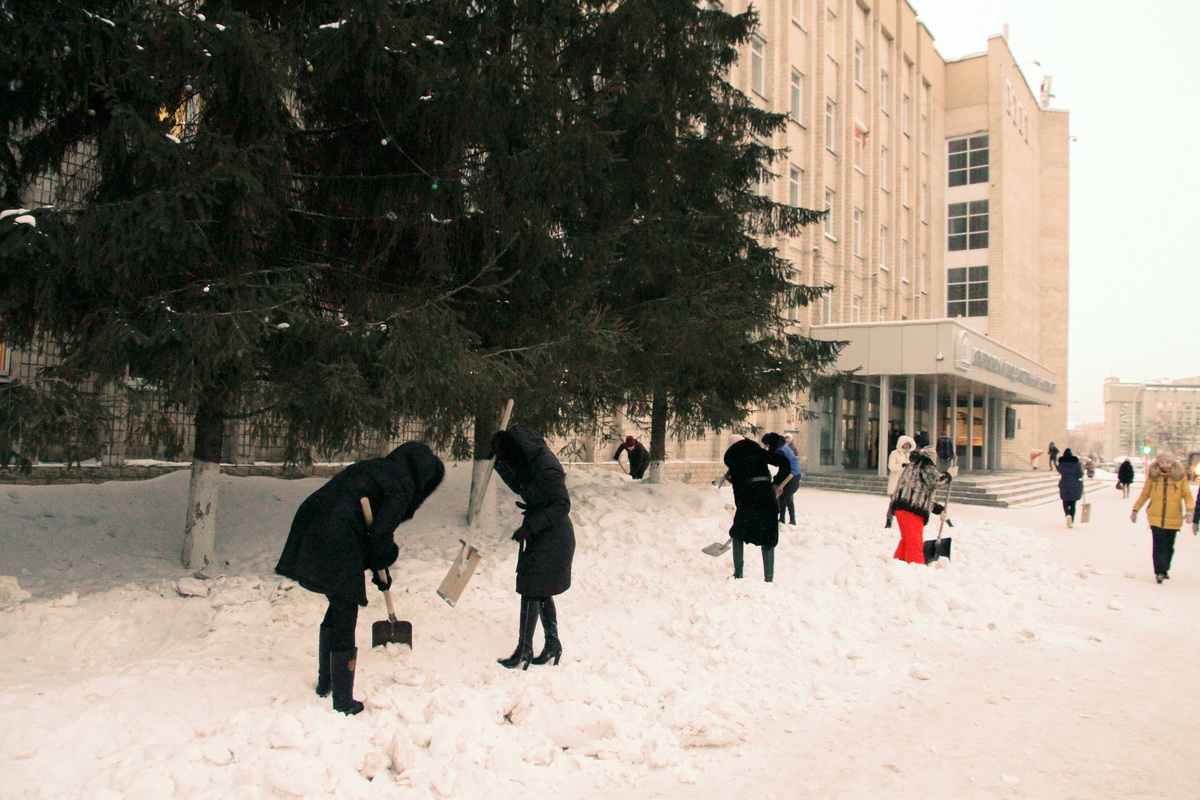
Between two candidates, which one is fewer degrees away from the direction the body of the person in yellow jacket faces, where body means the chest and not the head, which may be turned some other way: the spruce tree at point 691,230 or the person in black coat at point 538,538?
the person in black coat

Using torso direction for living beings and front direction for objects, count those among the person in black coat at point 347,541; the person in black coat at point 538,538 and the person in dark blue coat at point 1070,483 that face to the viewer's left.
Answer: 1

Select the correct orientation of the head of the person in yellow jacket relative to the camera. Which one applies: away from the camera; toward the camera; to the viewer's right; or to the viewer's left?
toward the camera

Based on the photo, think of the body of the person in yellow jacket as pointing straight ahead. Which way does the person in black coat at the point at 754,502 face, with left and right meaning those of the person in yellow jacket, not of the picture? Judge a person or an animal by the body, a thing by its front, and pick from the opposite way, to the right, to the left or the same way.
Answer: the opposite way

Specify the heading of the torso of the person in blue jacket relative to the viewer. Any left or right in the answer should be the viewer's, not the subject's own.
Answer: facing to the left of the viewer

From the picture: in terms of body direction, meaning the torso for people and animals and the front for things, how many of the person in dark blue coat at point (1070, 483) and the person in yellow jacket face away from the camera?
1

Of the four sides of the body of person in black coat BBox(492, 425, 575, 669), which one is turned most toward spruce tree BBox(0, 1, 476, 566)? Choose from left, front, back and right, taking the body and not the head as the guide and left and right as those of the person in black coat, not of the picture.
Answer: front

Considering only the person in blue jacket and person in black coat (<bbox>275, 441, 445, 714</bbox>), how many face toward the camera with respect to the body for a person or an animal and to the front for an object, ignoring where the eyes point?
0

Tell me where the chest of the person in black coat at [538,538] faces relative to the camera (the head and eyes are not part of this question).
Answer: to the viewer's left

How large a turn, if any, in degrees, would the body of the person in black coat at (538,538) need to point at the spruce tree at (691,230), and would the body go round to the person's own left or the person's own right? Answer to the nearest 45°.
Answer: approximately 90° to the person's own right

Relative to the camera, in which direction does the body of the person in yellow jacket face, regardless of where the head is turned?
toward the camera

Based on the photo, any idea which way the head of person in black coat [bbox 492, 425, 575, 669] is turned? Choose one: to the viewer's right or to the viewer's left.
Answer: to the viewer's left

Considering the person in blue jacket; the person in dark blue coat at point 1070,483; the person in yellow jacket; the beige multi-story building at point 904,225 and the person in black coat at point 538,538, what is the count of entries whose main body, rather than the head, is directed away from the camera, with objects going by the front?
1

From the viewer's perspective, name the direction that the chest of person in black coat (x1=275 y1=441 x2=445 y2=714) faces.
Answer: to the viewer's right

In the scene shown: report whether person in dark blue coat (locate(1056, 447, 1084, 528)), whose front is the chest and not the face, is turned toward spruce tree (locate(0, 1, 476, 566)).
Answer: no

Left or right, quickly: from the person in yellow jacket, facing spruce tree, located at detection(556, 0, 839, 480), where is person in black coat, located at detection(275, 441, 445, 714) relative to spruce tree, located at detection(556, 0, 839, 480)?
left

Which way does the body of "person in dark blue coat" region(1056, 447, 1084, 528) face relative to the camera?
away from the camera
